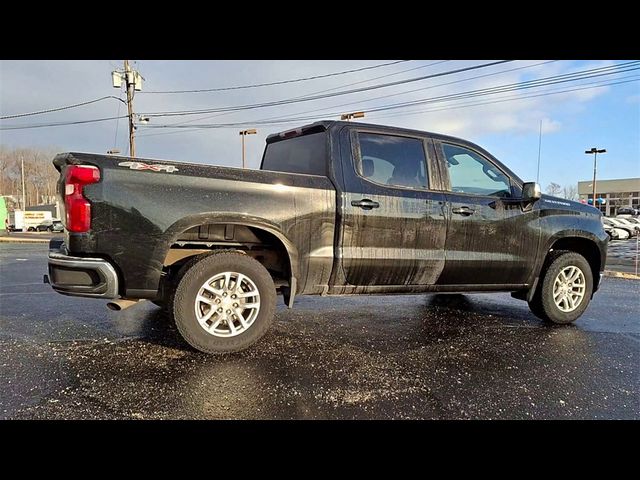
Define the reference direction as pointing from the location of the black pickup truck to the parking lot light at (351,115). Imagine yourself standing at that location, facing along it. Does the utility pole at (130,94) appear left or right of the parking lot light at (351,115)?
left

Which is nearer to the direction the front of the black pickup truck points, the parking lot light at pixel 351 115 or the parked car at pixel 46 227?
the parking lot light

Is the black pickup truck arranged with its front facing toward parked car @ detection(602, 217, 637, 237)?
yes

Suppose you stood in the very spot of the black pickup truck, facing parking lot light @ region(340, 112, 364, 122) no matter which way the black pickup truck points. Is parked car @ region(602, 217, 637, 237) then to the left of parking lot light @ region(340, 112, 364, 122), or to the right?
right

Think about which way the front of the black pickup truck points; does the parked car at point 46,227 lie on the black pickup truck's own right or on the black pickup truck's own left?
on the black pickup truck's own left

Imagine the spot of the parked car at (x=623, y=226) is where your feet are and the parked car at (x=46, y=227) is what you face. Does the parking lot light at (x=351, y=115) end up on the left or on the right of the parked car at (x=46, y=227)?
left

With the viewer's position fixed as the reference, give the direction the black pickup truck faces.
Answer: facing away from the viewer and to the right of the viewer
